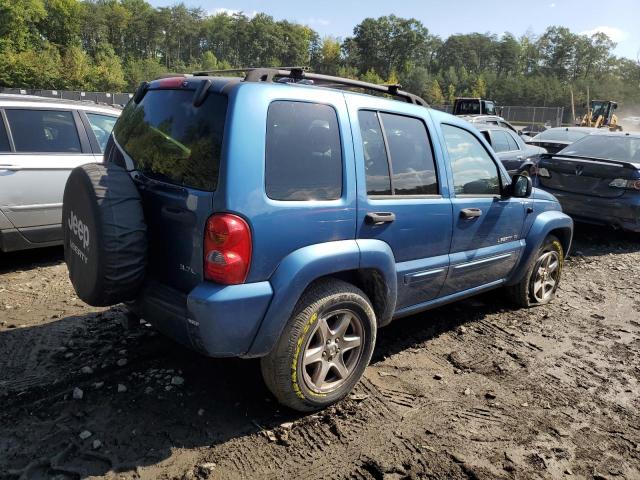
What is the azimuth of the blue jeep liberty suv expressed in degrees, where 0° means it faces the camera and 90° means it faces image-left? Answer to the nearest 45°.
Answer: approximately 225°

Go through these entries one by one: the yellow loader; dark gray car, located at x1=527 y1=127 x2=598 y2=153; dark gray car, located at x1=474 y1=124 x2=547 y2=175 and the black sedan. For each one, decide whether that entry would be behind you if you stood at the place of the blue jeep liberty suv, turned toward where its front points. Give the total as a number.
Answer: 0

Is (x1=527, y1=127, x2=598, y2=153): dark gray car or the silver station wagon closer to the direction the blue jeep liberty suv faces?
the dark gray car

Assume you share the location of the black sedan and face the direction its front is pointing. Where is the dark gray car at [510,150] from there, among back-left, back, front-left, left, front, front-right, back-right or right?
left

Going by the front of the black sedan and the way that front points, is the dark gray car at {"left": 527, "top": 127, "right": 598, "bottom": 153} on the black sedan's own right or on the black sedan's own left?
on the black sedan's own left

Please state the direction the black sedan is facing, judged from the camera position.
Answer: facing away from the viewer and to the right of the viewer

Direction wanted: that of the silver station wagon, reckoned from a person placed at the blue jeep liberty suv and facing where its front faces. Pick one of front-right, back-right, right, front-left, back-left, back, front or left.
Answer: left

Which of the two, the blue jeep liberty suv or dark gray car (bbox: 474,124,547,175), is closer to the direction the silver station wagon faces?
the dark gray car
